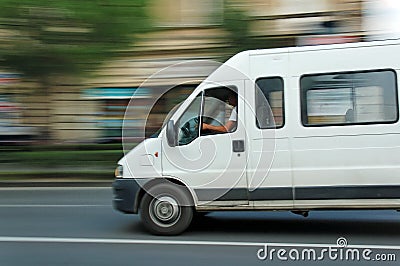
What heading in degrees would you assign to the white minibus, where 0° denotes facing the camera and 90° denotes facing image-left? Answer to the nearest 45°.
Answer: approximately 90°

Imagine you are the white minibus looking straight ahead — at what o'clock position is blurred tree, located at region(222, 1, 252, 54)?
The blurred tree is roughly at 3 o'clock from the white minibus.

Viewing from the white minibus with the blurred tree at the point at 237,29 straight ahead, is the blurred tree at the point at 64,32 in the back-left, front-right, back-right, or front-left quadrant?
front-left

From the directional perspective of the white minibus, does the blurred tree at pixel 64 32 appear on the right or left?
on its right

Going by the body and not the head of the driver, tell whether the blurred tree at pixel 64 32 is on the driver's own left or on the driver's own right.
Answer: on the driver's own right

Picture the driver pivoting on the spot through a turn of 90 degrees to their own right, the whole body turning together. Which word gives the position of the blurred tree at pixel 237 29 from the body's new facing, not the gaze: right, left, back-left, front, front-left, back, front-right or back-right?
front

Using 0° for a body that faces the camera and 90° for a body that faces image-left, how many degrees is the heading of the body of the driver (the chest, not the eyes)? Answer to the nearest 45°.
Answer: approximately 90°
